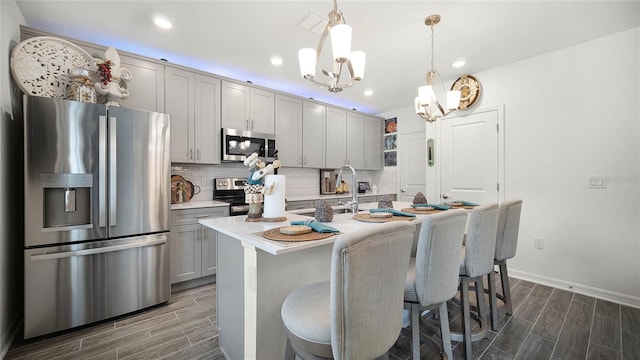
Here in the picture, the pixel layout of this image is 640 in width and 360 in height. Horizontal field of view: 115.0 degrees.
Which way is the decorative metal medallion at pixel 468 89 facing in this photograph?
toward the camera

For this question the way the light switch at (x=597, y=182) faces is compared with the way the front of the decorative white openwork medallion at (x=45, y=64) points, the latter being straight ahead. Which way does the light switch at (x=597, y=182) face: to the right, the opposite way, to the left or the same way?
to the right

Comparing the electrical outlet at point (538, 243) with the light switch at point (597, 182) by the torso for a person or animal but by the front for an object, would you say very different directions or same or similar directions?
same or similar directions

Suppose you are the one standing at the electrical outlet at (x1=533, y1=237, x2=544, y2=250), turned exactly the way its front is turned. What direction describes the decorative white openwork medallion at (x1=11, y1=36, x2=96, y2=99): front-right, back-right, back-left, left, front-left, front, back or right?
front-right

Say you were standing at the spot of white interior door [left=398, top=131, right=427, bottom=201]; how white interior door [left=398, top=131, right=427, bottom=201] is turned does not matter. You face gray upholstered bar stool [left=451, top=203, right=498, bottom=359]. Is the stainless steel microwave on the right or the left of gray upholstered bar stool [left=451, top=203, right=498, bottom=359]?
right

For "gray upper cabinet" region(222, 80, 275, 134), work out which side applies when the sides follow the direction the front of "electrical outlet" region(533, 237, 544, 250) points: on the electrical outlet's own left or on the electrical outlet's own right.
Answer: on the electrical outlet's own right

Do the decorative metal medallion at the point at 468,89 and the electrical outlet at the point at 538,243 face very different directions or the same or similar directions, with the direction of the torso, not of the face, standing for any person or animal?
same or similar directions

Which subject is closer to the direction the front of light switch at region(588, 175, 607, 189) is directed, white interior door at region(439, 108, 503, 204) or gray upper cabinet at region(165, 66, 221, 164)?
the gray upper cabinet

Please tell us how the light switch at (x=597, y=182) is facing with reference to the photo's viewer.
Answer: facing the viewer
